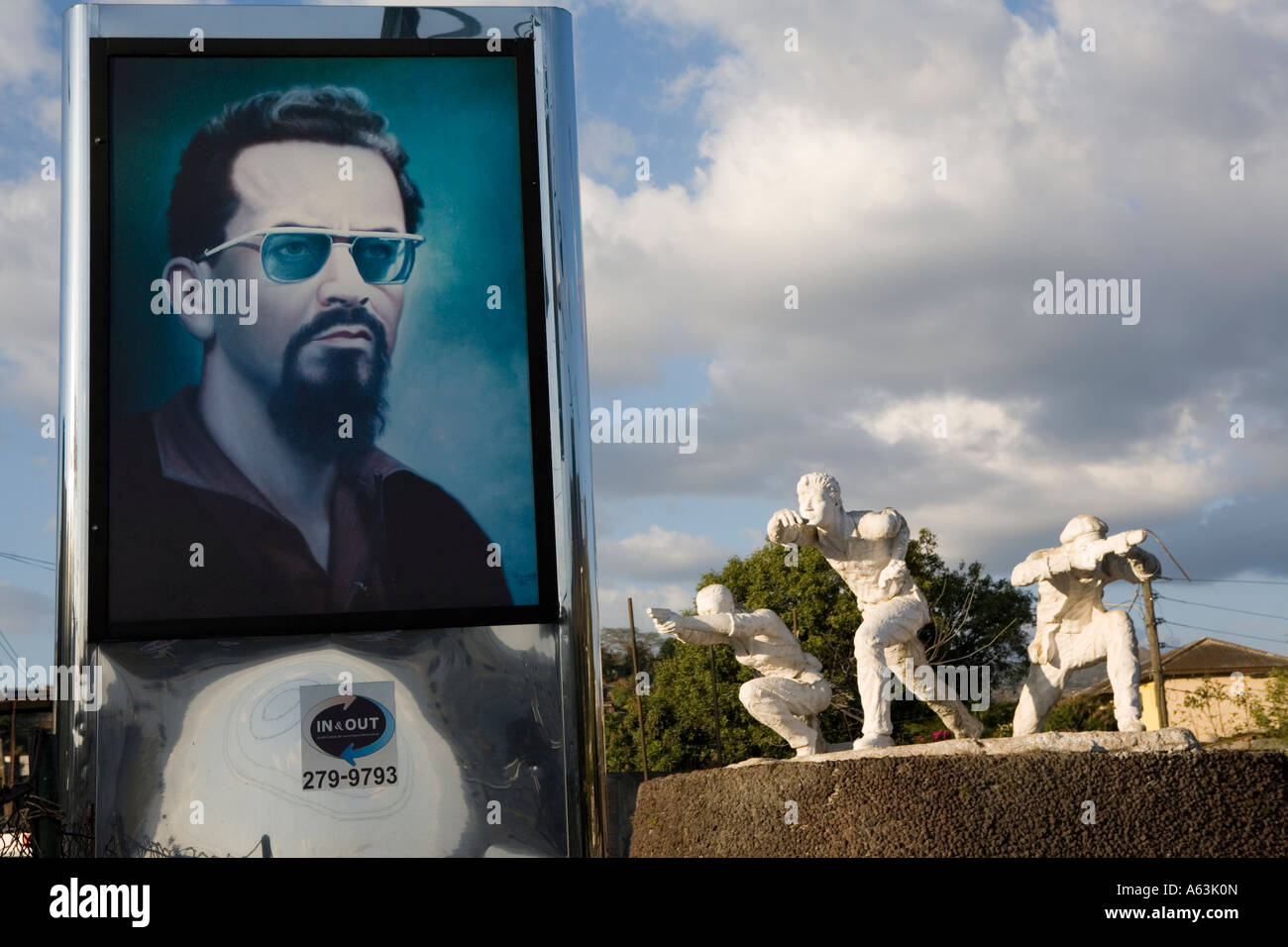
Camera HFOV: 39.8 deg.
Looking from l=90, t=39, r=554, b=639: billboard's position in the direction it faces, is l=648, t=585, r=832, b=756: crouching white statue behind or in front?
behind

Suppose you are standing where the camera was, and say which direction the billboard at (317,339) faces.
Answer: facing the viewer

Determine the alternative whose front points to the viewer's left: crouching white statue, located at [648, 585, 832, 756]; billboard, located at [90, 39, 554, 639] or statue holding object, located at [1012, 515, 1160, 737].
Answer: the crouching white statue

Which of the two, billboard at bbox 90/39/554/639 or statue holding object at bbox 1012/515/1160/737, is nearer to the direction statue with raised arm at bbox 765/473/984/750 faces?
the billboard

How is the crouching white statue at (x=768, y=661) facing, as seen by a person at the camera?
facing to the left of the viewer

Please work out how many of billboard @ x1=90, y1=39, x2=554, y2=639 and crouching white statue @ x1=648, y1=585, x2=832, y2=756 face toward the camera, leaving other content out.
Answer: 1

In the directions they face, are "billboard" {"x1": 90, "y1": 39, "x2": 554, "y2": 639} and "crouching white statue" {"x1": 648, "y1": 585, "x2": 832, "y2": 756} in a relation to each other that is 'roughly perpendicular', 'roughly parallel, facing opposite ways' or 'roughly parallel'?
roughly perpendicular

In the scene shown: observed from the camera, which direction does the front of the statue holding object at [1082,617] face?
facing the viewer and to the right of the viewer

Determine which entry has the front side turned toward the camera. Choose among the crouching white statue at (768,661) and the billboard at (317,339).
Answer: the billboard

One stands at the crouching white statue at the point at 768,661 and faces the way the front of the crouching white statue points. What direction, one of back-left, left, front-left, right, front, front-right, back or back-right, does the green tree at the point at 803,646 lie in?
right
